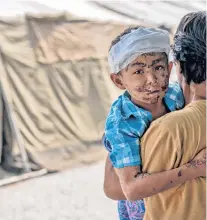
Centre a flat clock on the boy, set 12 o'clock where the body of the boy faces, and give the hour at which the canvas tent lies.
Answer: The canvas tent is roughly at 7 o'clock from the boy.

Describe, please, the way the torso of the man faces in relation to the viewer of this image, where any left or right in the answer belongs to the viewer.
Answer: facing away from the viewer and to the left of the viewer

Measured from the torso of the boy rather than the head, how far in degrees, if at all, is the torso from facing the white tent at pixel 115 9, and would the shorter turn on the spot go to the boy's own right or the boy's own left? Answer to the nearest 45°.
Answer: approximately 135° to the boy's own left

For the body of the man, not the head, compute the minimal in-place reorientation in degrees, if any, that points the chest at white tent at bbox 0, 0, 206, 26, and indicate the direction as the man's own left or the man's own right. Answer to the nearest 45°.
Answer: approximately 45° to the man's own right
